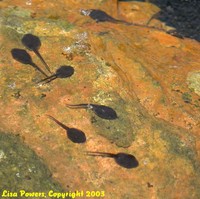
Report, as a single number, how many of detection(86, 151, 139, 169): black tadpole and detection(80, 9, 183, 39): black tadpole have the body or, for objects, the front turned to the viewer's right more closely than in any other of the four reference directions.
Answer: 1

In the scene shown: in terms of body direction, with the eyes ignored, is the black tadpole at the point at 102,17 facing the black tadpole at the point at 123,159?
no

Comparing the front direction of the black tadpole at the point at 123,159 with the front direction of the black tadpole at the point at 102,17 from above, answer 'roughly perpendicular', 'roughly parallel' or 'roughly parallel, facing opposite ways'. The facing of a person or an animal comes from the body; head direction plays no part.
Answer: roughly parallel, facing opposite ways

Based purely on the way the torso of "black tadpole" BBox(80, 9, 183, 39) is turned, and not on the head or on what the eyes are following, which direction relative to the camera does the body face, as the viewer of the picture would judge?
to the viewer's left

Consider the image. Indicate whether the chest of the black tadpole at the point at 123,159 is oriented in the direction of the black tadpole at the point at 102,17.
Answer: no

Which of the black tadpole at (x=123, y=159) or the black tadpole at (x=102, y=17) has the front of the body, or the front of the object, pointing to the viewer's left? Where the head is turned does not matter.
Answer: the black tadpole at (x=102, y=17)

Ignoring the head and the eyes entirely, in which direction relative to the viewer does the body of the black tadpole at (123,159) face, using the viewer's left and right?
facing to the right of the viewer
